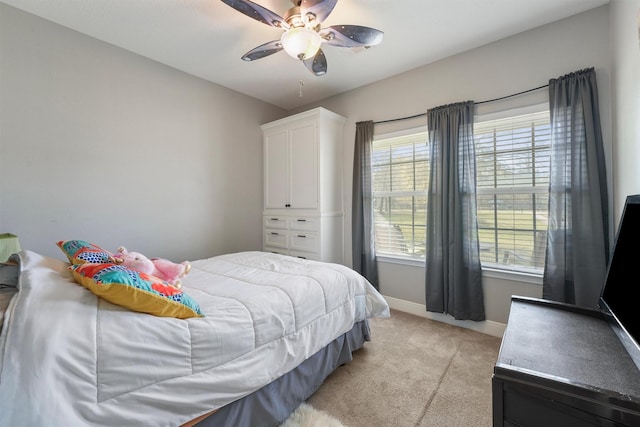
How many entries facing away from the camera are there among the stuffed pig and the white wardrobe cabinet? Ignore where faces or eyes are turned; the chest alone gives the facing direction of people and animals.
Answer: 0

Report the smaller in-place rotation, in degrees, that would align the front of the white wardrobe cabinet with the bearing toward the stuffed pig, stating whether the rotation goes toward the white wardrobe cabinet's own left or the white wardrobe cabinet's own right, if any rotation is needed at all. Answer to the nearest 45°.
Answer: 0° — it already faces it

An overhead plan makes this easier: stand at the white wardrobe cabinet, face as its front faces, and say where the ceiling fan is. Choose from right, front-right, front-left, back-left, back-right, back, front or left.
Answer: front-left

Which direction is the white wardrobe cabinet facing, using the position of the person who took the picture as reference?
facing the viewer and to the left of the viewer

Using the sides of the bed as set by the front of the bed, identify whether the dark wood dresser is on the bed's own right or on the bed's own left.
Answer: on the bed's own right

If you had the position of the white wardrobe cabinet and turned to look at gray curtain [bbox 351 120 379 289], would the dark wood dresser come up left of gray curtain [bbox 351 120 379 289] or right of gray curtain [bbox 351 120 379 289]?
right

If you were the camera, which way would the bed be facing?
facing away from the viewer and to the right of the viewer

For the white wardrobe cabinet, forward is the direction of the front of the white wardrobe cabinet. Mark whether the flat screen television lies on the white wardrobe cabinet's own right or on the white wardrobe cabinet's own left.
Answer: on the white wardrobe cabinet's own left

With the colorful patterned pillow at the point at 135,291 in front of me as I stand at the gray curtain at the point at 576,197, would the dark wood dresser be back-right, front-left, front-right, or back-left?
front-left

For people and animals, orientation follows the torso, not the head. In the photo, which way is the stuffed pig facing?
to the viewer's left

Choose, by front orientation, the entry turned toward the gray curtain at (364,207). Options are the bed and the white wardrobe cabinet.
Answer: the bed

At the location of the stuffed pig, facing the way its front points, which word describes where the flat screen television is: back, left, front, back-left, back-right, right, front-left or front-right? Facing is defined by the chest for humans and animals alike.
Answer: back-left

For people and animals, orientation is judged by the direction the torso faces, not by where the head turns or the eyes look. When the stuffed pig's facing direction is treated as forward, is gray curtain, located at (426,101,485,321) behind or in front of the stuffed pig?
behind
